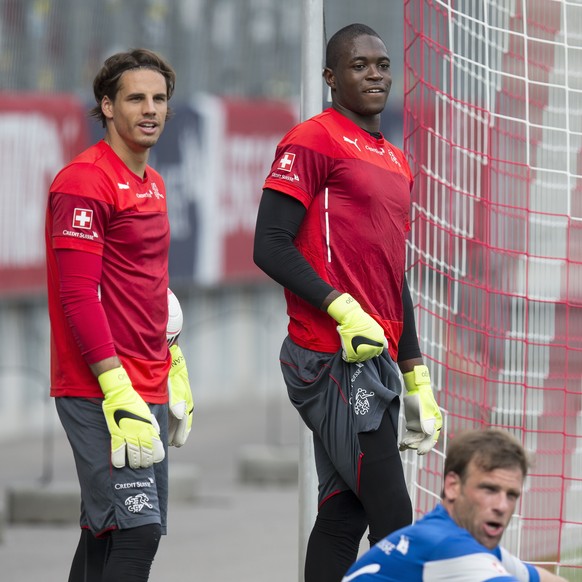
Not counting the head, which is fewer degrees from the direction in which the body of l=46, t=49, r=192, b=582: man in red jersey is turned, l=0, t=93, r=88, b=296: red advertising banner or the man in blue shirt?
the man in blue shirt

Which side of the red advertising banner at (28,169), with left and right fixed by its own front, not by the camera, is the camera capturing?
front

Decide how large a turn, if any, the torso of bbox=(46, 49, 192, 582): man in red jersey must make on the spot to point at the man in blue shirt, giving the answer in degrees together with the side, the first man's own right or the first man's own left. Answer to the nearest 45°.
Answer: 0° — they already face them

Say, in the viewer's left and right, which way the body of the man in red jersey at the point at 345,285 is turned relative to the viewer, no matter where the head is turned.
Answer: facing the viewer and to the right of the viewer

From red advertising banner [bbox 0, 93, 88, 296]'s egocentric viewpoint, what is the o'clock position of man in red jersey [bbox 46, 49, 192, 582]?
The man in red jersey is roughly at 12 o'clock from the red advertising banner.

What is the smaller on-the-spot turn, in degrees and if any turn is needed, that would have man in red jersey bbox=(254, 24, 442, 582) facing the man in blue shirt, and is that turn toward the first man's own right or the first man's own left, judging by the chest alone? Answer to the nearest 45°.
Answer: approximately 45° to the first man's own right

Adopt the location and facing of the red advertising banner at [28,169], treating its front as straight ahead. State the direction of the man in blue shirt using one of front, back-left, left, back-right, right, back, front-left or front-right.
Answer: front

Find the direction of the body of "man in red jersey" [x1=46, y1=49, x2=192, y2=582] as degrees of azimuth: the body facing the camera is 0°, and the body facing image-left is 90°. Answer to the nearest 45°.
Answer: approximately 315°
